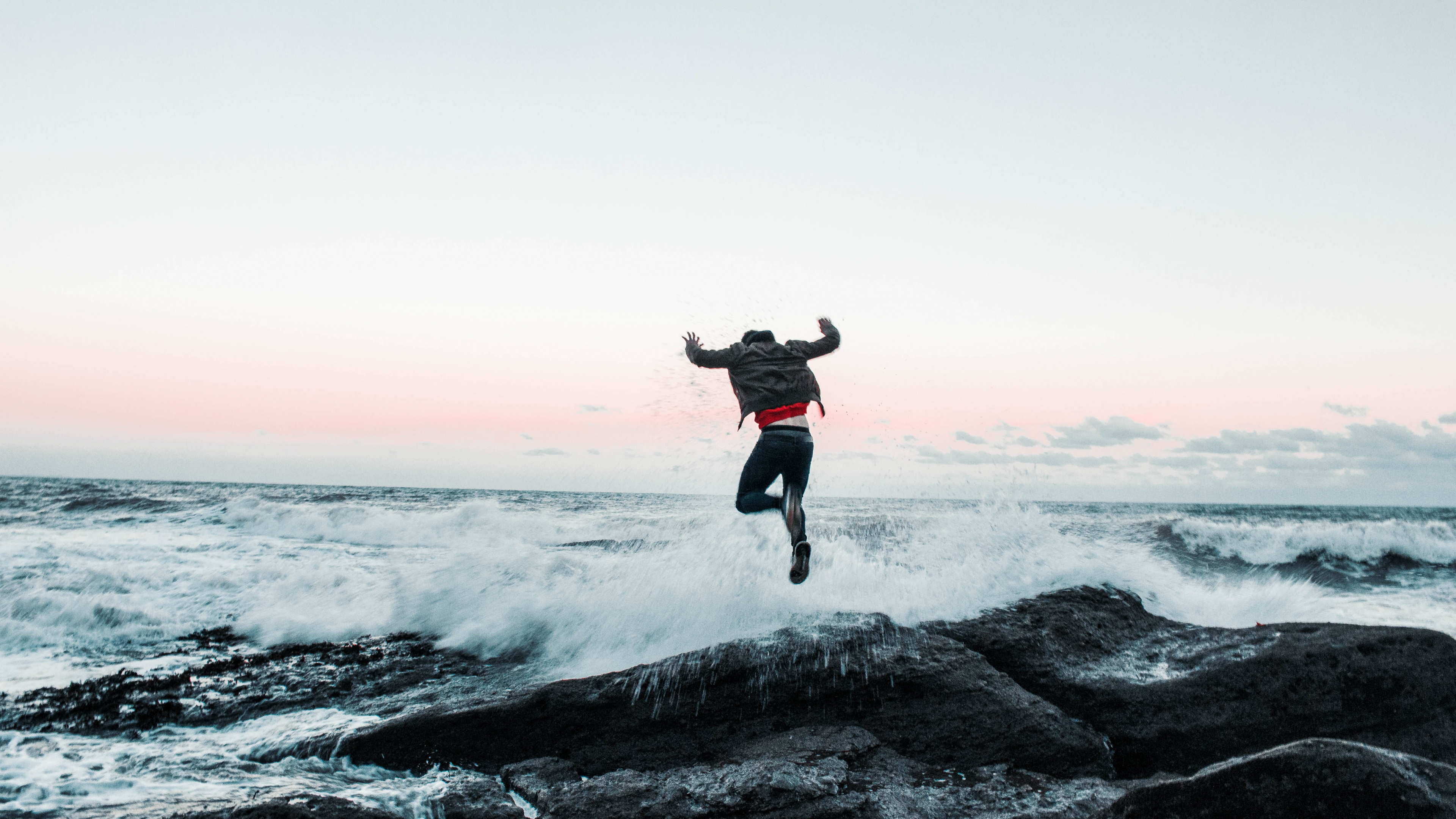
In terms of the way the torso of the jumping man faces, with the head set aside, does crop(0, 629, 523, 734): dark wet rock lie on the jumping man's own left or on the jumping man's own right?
on the jumping man's own left

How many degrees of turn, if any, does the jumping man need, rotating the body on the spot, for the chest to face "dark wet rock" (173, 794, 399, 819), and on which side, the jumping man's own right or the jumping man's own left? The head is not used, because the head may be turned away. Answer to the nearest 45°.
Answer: approximately 135° to the jumping man's own left

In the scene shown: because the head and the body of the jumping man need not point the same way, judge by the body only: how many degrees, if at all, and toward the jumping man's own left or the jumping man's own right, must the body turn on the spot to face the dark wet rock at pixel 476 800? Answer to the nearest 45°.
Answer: approximately 135° to the jumping man's own left

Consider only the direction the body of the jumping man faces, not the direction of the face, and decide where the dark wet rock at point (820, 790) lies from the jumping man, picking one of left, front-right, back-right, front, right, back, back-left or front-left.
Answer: back

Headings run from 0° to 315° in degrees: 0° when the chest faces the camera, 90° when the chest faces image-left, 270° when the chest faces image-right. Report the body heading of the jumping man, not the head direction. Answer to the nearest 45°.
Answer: approximately 180°

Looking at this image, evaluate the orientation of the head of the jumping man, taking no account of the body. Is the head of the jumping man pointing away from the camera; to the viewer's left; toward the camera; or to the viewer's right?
away from the camera

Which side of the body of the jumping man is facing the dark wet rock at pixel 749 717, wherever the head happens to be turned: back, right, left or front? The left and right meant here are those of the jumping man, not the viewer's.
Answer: back

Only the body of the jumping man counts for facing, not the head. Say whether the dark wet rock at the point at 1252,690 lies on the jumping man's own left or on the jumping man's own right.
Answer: on the jumping man's own right
